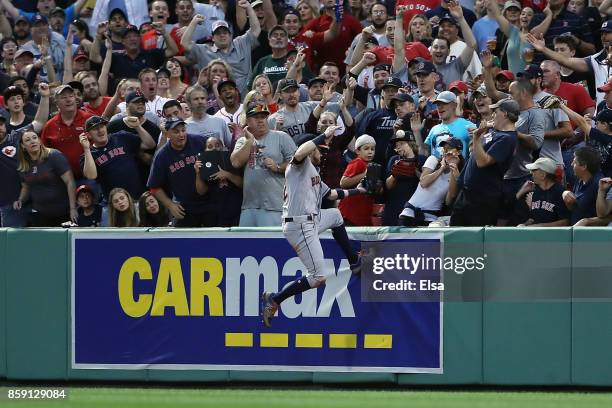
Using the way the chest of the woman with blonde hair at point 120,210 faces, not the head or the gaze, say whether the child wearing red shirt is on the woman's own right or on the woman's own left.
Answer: on the woman's own left

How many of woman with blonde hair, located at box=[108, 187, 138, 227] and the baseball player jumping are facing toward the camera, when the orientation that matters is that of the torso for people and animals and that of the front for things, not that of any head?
1

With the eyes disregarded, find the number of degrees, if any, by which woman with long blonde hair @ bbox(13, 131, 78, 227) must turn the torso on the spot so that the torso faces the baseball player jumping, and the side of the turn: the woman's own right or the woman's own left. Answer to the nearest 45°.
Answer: approximately 90° to the woman's own left

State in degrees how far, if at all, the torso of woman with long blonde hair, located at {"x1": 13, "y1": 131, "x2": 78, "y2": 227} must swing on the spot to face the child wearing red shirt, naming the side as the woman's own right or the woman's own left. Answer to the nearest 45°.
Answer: approximately 135° to the woman's own left

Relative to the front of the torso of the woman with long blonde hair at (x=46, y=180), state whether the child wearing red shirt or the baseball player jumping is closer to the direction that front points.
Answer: the baseball player jumping
